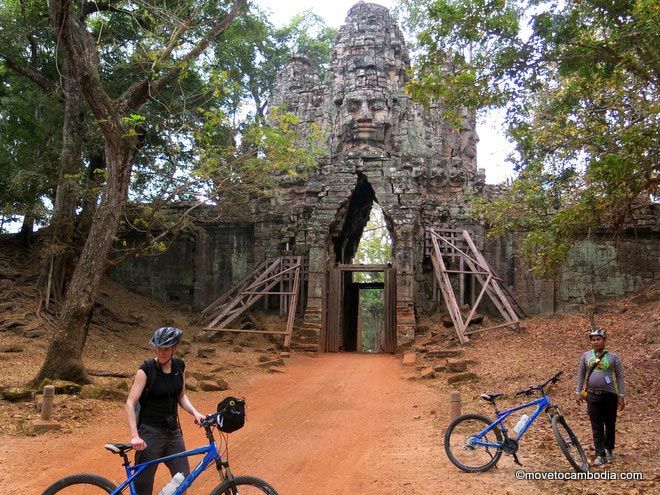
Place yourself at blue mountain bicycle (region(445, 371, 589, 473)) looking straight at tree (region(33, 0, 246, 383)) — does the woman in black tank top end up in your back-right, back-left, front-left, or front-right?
front-left

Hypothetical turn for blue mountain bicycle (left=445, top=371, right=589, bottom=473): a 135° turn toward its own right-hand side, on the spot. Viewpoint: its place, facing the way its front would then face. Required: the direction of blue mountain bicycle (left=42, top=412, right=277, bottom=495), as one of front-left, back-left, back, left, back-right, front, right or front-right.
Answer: front

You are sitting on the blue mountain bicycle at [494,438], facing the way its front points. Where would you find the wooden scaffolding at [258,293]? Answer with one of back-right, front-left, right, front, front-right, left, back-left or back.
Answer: back-left

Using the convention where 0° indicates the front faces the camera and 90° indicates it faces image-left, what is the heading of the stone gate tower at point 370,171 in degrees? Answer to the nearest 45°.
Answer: approximately 0°

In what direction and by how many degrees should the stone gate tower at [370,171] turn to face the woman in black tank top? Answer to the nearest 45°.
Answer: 0° — it already faces them

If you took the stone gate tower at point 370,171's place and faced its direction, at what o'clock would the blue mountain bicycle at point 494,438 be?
The blue mountain bicycle is roughly at 12 o'clock from the stone gate tower.

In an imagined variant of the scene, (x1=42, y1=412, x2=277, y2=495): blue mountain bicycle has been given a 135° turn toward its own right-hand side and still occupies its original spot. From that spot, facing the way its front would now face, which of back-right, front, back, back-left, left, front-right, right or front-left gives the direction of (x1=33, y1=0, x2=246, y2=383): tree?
back-right

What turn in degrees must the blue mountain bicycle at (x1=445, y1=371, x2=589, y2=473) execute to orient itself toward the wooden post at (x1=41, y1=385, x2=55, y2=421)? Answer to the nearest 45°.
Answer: approximately 180°

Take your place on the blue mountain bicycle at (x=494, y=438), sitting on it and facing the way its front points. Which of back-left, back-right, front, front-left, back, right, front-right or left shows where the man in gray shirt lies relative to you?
front

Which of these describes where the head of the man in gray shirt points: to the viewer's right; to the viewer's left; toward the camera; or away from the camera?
toward the camera

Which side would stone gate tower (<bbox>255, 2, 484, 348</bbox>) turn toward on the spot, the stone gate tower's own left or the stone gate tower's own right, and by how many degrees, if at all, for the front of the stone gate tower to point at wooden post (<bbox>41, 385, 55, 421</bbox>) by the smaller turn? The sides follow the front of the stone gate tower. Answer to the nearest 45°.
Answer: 0° — it already faces it

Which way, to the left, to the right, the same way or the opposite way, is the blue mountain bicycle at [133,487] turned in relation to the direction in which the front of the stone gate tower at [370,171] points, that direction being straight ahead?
to the left

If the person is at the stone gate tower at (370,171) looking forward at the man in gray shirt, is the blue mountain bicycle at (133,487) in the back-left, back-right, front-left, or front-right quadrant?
front-right

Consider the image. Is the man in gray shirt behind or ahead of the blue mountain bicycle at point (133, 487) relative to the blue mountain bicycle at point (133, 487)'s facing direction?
ahead

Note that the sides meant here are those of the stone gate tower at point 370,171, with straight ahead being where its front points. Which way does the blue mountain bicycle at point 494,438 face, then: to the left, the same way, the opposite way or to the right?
to the left

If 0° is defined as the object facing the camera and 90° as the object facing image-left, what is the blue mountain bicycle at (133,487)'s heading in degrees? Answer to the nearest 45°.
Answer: approximately 270°

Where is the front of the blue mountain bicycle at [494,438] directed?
to the viewer's right
